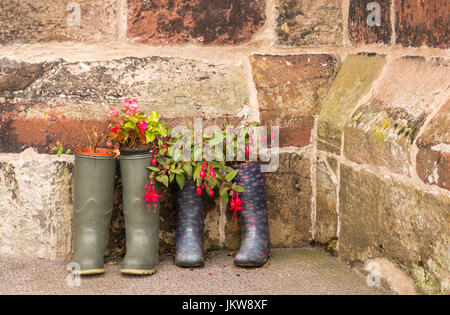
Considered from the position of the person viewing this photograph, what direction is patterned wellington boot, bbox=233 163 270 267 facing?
facing the viewer and to the left of the viewer

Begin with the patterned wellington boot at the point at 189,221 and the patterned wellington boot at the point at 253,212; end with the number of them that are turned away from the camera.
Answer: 0

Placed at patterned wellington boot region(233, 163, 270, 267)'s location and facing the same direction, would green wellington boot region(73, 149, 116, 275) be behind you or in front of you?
in front

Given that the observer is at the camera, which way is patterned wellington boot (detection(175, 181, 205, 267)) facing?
facing the viewer
